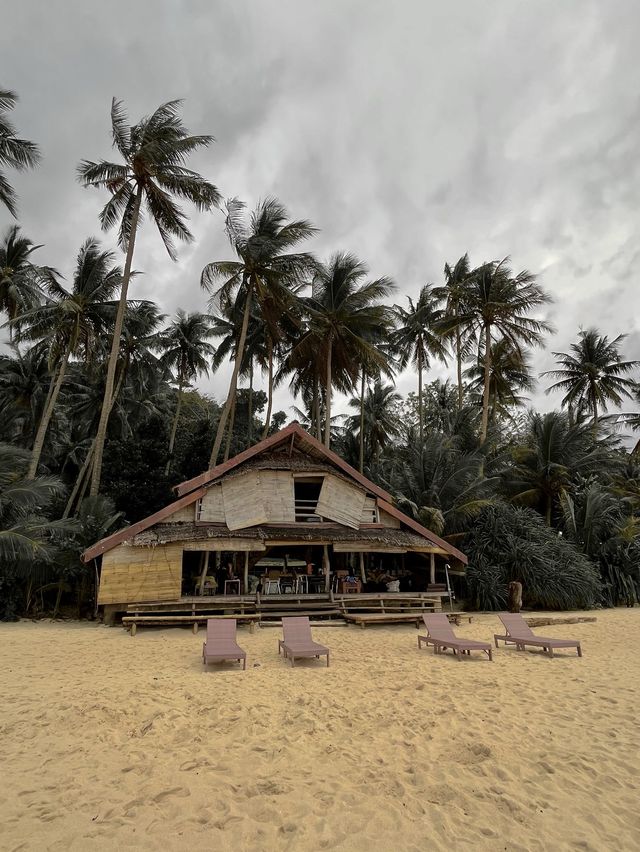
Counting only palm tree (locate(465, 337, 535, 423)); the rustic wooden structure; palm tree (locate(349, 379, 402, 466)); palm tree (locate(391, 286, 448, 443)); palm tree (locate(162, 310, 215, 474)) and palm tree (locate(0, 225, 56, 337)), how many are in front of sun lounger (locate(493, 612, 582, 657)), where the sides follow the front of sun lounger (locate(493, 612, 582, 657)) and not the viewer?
0

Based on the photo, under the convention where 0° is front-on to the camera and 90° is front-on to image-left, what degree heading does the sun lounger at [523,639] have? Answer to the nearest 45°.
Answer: approximately 315°

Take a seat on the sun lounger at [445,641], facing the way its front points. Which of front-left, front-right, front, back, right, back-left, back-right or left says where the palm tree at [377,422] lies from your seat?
back-left

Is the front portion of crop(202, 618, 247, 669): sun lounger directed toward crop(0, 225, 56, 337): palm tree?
no

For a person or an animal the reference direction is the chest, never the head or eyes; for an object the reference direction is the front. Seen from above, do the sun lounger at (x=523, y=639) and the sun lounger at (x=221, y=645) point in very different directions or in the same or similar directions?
same or similar directions

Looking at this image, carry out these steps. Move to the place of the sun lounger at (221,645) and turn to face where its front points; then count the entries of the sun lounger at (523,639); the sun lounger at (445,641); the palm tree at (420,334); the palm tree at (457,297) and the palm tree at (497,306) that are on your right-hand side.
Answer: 0

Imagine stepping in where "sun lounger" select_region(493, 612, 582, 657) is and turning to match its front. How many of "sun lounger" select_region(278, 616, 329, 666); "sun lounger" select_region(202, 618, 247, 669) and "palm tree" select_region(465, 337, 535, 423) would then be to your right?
2

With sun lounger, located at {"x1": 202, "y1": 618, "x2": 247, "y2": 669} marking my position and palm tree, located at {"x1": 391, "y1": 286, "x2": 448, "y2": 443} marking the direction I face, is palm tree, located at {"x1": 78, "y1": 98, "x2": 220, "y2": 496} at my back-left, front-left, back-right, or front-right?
front-left

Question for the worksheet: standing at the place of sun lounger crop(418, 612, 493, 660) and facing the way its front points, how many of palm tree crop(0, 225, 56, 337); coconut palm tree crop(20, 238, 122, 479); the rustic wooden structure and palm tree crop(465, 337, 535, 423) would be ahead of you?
0

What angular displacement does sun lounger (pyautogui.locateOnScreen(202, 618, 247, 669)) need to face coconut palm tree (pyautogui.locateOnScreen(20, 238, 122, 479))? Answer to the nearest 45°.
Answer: approximately 135° to its right

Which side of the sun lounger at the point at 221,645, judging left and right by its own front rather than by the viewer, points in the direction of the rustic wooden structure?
back

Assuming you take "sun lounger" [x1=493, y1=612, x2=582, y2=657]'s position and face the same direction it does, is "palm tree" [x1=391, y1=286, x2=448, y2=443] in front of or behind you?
behind

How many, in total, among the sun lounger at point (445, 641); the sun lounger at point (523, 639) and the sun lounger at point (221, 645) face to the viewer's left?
0

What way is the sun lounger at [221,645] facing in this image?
toward the camera

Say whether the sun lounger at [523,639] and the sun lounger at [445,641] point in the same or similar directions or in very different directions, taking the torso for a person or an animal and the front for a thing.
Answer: same or similar directions

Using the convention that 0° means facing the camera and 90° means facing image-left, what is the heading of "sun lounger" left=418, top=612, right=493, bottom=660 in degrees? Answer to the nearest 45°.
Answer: approximately 315°
